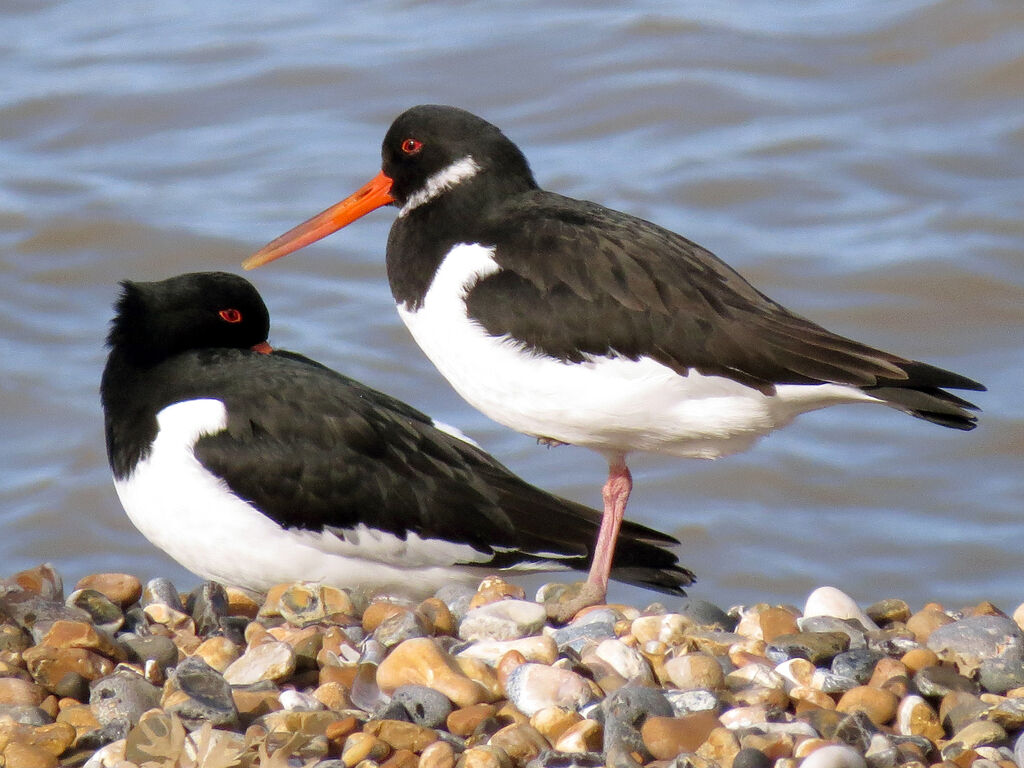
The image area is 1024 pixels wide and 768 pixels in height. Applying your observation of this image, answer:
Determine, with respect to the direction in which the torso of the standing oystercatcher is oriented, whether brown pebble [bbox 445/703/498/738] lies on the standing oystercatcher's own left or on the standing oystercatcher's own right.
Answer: on the standing oystercatcher's own left

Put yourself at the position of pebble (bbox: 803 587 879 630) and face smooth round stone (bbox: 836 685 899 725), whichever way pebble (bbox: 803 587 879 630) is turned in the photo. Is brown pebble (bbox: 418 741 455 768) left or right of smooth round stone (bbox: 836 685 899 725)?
right

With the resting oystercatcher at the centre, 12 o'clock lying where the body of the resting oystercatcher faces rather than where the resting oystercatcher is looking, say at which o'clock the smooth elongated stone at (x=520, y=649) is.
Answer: The smooth elongated stone is roughly at 8 o'clock from the resting oystercatcher.

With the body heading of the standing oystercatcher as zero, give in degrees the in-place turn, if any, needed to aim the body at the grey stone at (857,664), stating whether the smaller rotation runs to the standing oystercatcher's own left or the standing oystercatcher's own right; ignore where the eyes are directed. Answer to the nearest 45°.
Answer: approximately 135° to the standing oystercatcher's own left

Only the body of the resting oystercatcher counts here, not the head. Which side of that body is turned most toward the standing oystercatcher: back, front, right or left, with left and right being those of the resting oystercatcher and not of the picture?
back

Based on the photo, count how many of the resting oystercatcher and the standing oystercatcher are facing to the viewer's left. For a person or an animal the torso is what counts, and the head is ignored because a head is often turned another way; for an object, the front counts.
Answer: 2

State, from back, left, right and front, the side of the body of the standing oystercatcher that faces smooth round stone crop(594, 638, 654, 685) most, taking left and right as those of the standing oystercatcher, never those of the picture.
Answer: left

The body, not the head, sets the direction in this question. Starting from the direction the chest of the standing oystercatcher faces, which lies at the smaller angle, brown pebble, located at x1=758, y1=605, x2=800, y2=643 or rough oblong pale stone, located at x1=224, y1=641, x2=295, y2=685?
the rough oblong pale stone

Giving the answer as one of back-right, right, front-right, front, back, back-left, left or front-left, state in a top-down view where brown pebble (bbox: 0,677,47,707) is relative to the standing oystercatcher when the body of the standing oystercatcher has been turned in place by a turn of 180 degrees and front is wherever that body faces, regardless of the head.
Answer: back-right

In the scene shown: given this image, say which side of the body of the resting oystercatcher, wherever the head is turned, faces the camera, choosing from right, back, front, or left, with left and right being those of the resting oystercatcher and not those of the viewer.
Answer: left

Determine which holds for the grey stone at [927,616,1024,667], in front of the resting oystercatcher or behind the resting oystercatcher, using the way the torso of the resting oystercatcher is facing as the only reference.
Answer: behind

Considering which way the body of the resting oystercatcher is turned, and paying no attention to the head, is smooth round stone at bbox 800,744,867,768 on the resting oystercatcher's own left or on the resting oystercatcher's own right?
on the resting oystercatcher's own left

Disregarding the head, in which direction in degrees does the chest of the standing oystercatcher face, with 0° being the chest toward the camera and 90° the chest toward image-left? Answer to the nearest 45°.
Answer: approximately 90°

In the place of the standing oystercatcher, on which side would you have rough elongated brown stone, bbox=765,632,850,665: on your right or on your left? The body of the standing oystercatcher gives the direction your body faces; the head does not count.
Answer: on your left

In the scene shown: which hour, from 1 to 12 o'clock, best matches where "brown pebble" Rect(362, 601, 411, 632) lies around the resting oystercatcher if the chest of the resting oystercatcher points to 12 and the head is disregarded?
The brown pebble is roughly at 8 o'clock from the resting oystercatcher.
